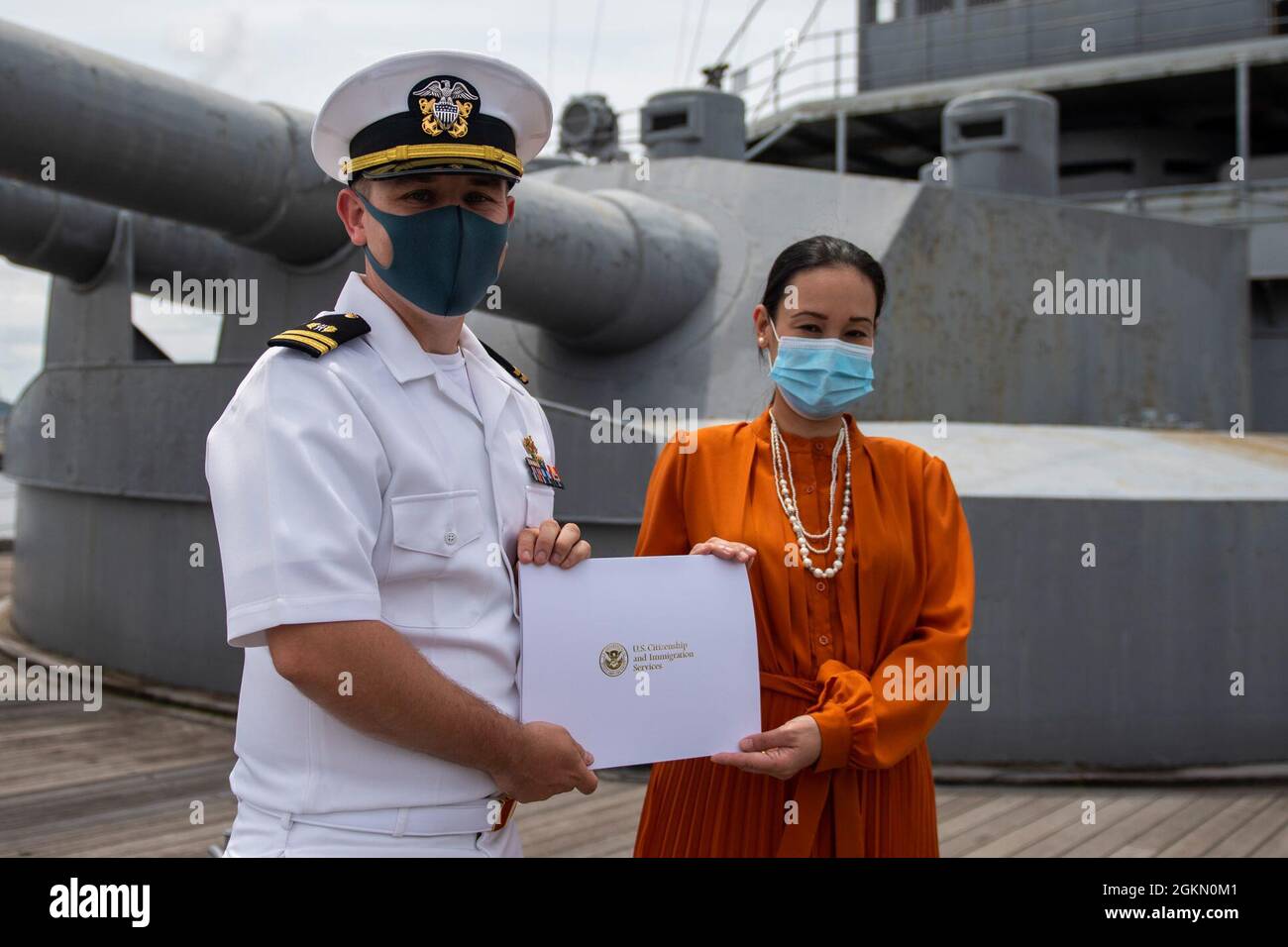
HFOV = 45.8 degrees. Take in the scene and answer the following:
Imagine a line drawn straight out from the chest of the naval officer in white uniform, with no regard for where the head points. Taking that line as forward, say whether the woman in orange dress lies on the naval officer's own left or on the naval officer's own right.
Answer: on the naval officer's own left

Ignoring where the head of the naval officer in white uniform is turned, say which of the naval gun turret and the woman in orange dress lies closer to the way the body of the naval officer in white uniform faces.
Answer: the woman in orange dress

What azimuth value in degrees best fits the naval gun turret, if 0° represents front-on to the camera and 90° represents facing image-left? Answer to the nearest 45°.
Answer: approximately 45°

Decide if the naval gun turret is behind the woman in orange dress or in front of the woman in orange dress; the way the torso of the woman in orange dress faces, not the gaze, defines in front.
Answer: behind

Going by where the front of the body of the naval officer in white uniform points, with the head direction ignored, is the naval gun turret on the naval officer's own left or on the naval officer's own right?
on the naval officer's own left

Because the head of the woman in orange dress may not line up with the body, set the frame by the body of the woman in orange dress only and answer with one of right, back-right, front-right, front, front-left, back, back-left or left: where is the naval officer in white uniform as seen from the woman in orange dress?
front-right

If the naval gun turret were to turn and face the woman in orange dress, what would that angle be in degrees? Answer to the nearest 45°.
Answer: approximately 45° to its left

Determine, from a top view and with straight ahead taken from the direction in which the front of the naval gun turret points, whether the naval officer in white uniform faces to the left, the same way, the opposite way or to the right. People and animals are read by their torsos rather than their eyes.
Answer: to the left
